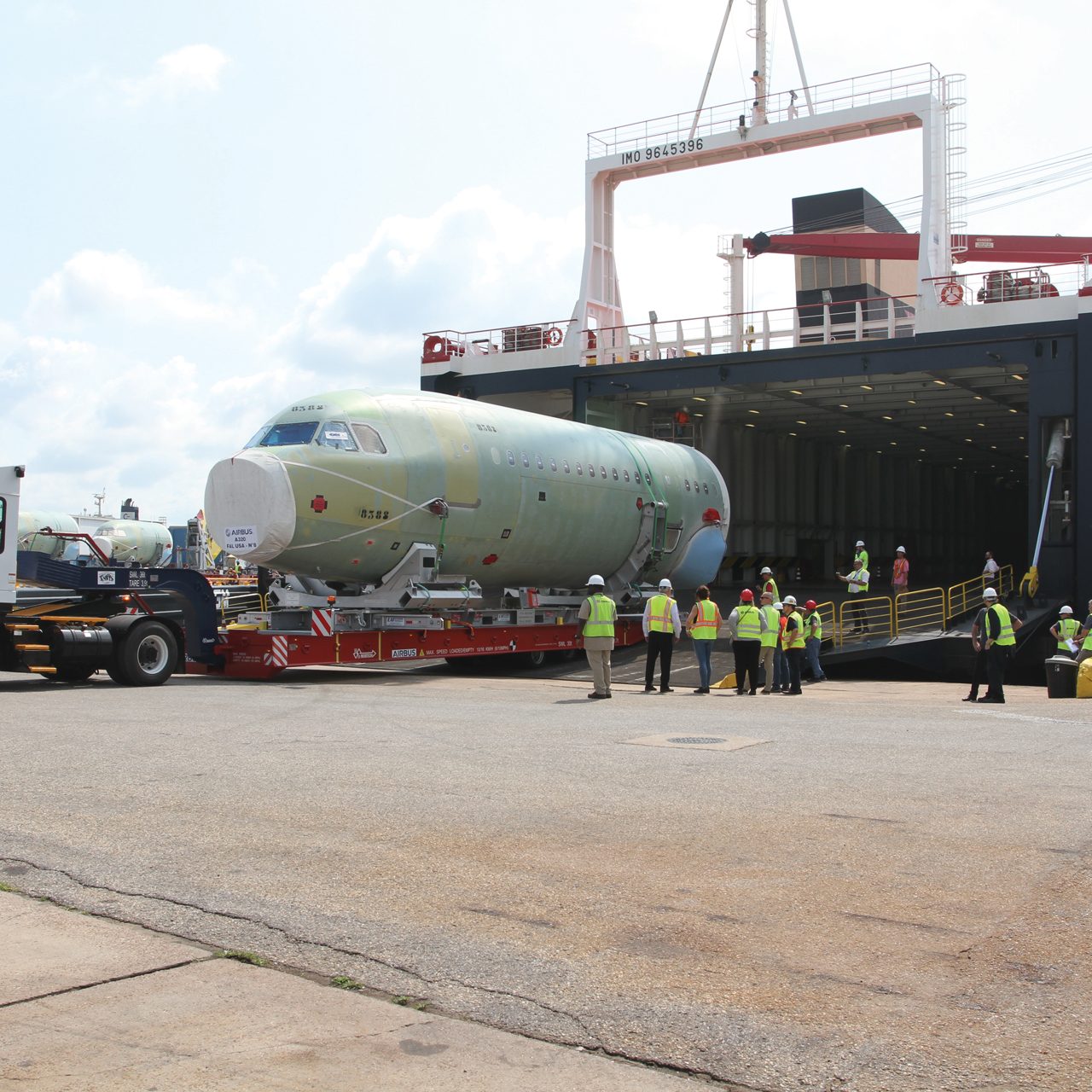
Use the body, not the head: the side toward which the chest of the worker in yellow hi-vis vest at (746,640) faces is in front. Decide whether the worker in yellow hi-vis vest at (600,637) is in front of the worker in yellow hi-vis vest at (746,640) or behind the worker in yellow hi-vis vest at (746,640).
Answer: behind

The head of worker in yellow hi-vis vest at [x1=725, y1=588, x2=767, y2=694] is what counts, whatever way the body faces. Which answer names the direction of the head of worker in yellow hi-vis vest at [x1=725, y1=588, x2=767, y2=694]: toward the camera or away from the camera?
away from the camera

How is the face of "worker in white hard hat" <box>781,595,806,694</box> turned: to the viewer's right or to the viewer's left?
to the viewer's left

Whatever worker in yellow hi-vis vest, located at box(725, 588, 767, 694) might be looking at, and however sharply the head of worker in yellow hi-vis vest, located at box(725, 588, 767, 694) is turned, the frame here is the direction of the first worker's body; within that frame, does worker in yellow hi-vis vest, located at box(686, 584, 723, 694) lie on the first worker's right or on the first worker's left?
on the first worker's left

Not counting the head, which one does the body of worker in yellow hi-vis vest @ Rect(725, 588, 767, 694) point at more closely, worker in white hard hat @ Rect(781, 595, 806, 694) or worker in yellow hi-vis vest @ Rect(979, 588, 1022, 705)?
the worker in white hard hat

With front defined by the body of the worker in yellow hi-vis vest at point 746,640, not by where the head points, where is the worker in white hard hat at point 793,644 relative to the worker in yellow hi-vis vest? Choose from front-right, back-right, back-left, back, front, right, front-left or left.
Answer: front-right

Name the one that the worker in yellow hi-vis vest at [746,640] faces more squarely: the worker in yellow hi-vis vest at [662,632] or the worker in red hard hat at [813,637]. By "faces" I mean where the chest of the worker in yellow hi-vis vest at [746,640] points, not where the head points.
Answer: the worker in red hard hat

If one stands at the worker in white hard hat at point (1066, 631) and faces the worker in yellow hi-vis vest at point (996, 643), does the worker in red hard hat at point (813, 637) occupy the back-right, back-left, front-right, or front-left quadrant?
front-right

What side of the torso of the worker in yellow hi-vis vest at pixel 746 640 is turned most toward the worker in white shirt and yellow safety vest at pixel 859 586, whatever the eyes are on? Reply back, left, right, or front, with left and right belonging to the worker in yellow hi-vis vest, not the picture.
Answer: front

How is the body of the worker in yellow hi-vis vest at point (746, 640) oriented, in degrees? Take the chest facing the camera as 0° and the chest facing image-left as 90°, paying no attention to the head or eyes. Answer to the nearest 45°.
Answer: approximately 180°

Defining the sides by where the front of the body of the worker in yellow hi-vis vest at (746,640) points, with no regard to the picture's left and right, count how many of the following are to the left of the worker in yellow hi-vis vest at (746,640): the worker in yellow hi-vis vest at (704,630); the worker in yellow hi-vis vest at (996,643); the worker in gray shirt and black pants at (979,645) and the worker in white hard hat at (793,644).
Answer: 1

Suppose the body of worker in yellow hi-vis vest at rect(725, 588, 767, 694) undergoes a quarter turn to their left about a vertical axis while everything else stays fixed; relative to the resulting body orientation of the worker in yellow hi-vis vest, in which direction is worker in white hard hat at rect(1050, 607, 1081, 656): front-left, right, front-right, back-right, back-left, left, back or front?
back-right

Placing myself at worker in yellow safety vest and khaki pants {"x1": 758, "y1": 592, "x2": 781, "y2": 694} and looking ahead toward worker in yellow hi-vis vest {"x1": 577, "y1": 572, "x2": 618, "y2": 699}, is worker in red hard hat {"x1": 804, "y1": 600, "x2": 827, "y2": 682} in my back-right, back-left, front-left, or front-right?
back-right
